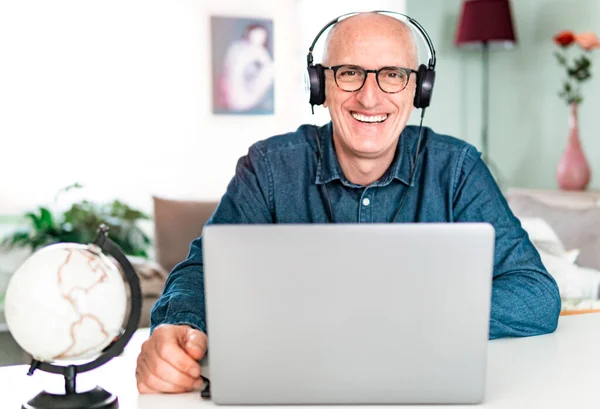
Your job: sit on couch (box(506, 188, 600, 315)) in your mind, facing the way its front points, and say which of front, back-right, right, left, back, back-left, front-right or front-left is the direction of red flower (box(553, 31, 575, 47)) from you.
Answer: back

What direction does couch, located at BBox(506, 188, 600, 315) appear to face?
toward the camera

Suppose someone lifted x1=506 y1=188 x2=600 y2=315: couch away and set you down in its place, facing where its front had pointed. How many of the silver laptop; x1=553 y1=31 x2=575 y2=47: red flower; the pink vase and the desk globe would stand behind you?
2

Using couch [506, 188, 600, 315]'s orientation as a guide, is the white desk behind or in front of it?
in front

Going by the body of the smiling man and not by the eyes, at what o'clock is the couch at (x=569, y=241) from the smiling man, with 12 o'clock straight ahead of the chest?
The couch is roughly at 7 o'clock from the smiling man.

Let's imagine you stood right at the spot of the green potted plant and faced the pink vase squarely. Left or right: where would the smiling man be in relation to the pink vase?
right

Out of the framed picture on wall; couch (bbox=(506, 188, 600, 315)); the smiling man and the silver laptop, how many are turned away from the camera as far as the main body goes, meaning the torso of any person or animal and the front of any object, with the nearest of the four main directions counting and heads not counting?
1

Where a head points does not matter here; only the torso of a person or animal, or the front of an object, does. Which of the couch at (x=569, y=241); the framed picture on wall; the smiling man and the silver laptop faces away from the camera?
the silver laptop

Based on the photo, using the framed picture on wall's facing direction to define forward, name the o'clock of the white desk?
The white desk is roughly at 12 o'clock from the framed picture on wall.

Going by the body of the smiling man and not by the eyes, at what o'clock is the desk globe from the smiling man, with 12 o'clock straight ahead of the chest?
The desk globe is roughly at 1 o'clock from the smiling man.

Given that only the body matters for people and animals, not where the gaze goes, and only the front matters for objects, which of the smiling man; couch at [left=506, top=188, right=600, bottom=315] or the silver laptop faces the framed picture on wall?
the silver laptop

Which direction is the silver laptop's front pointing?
away from the camera

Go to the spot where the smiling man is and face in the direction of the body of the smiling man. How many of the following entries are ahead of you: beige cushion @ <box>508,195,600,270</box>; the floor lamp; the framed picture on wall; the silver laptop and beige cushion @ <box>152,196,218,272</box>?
1

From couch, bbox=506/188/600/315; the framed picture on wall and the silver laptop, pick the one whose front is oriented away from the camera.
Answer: the silver laptop

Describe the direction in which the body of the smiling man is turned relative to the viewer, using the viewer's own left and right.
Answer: facing the viewer

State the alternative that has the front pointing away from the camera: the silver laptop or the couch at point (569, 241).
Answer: the silver laptop
